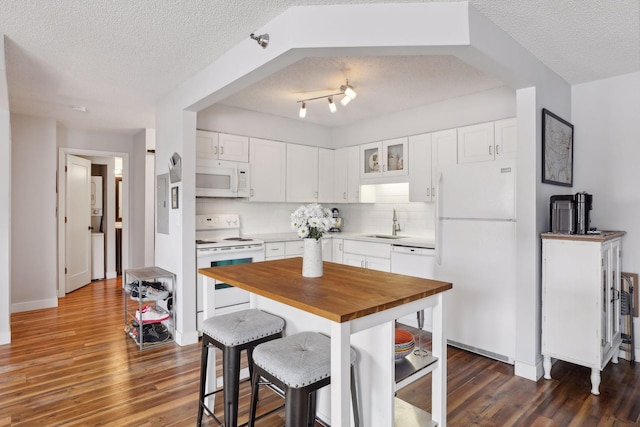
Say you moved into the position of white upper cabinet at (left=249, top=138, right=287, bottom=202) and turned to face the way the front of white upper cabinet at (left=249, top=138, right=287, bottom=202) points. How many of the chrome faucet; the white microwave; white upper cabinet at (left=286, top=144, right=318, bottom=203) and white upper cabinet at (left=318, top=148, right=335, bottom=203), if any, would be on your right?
1

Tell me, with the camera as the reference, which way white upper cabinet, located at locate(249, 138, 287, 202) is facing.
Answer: facing the viewer and to the right of the viewer

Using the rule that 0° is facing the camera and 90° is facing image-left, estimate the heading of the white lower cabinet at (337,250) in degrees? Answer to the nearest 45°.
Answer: approximately 45°

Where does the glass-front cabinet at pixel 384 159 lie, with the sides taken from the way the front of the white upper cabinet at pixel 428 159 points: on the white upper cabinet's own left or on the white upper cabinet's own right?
on the white upper cabinet's own right

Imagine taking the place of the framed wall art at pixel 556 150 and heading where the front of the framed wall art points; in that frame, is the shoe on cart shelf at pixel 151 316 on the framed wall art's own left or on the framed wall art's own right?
on the framed wall art's own right

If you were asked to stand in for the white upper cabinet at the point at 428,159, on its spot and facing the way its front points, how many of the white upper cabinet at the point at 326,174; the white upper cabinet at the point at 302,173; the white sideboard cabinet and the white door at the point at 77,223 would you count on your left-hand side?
1

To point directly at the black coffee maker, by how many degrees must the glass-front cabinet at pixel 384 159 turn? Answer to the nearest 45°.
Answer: approximately 90° to its left

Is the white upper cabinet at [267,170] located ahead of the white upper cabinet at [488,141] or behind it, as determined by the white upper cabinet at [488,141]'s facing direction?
ahead

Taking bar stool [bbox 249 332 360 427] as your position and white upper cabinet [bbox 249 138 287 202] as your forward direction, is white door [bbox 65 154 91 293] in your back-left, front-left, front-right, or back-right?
front-left

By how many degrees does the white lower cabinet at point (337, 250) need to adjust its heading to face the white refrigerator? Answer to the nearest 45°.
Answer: approximately 90° to its left

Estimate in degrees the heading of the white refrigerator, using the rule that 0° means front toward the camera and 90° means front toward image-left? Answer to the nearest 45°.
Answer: approximately 45°

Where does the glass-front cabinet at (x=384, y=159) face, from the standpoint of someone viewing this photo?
facing the viewer and to the left of the viewer

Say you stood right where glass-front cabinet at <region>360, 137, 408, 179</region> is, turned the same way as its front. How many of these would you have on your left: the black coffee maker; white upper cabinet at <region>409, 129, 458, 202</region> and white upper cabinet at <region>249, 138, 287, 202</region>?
2

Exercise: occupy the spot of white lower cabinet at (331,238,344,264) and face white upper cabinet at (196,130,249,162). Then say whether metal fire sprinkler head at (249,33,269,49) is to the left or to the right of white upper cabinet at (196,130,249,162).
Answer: left
